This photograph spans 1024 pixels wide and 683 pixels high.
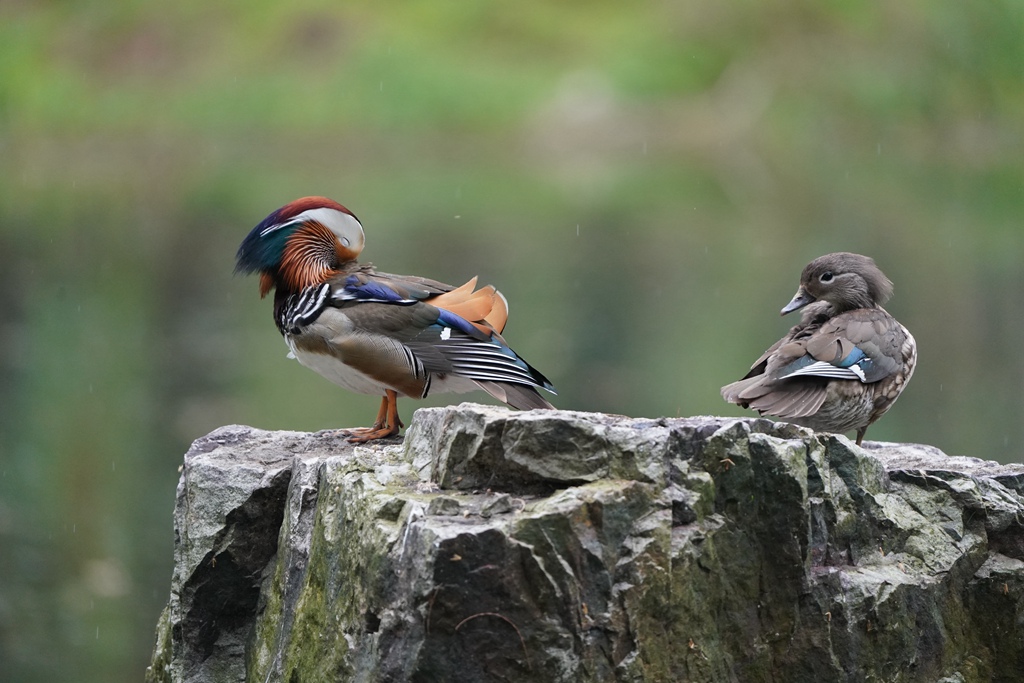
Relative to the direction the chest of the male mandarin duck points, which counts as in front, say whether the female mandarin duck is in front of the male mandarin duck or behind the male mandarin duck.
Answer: behind

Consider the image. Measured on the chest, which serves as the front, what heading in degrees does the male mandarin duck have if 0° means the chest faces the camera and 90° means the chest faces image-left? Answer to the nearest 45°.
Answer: approximately 90°
